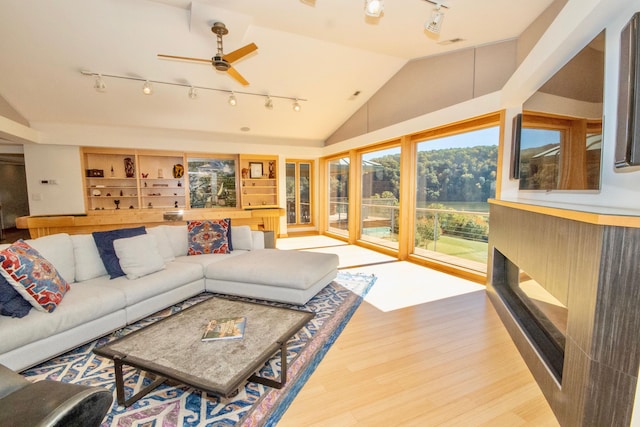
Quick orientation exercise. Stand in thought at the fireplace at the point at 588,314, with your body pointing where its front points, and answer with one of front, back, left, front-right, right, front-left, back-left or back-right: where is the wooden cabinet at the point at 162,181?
front-right

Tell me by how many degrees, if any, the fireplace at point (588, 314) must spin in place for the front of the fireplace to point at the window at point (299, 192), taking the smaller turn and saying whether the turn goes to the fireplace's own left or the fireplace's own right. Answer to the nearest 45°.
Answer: approximately 90° to the fireplace's own right

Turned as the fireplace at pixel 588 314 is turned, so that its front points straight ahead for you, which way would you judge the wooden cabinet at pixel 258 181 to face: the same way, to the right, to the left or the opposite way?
to the left

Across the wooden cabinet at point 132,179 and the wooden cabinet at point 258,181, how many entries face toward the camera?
2

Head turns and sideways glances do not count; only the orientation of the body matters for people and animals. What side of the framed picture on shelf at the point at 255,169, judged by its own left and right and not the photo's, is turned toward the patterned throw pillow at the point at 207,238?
front

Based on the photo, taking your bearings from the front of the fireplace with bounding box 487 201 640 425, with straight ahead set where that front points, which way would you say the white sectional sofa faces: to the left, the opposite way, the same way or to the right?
the opposite way

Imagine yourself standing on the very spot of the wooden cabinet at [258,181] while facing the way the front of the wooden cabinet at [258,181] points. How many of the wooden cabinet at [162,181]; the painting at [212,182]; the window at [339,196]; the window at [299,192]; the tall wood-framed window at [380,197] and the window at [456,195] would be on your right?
2

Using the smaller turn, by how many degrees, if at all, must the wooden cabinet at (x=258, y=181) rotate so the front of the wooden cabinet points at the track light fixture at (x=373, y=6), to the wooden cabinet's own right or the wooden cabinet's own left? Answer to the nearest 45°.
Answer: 0° — it already faces it

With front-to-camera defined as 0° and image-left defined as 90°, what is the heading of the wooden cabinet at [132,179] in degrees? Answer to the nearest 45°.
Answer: approximately 0°

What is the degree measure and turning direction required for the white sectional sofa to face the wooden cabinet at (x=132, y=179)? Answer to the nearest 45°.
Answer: approximately 135° to its left

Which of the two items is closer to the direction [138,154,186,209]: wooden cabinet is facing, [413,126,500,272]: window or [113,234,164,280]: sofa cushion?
the sofa cushion

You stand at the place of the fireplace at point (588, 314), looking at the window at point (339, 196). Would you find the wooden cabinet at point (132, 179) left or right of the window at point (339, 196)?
left

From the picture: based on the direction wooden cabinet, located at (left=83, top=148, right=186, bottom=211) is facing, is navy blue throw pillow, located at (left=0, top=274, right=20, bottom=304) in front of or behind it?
in front

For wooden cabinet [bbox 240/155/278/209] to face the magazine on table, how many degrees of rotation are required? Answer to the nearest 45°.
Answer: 0° — it already faces it

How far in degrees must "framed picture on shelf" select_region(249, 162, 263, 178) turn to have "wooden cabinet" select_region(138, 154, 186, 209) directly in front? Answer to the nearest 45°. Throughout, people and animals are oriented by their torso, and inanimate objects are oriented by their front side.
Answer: approximately 90° to its right

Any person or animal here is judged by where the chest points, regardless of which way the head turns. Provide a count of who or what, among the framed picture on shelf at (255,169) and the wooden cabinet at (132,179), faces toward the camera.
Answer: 2
